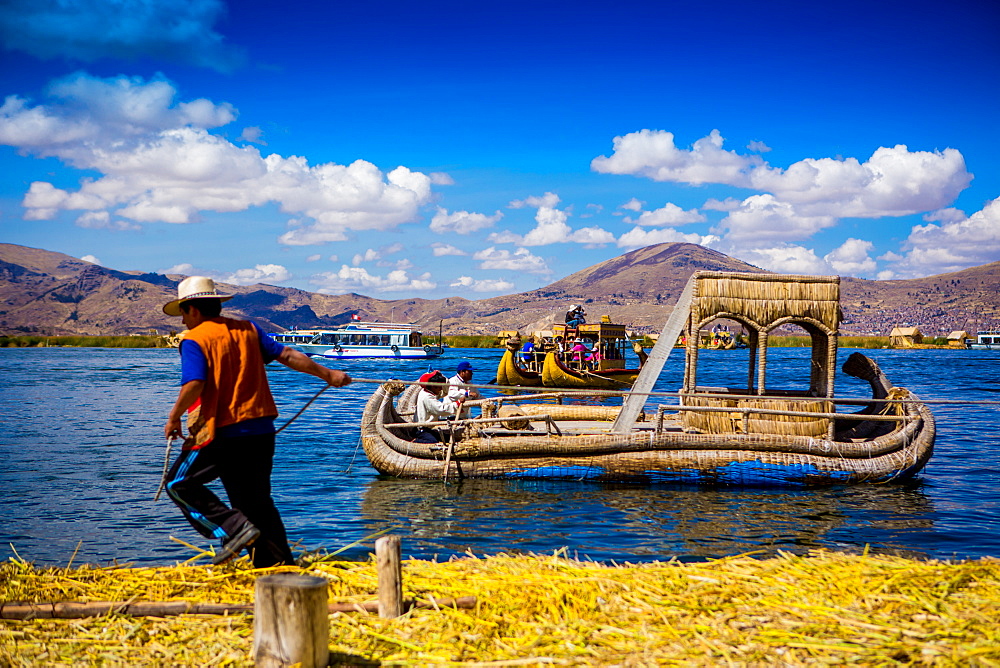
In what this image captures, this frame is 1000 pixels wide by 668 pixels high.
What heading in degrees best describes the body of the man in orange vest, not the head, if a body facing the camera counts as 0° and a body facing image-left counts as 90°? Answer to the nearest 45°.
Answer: approximately 135°

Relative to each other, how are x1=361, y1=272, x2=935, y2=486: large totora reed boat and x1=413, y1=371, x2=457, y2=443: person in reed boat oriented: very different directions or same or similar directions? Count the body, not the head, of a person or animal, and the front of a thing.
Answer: very different directions

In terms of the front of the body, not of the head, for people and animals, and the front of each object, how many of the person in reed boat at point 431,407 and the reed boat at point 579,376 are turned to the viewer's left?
1

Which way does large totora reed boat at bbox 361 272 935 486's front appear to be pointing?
to the viewer's left

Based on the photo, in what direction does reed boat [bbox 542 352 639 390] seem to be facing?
to the viewer's left

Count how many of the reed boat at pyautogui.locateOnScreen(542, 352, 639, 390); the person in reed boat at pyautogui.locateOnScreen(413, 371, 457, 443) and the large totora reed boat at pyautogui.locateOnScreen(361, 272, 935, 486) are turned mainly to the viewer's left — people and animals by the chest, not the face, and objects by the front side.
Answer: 2

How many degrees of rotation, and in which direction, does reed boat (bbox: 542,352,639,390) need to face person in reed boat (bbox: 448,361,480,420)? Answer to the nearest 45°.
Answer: approximately 90° to its left
